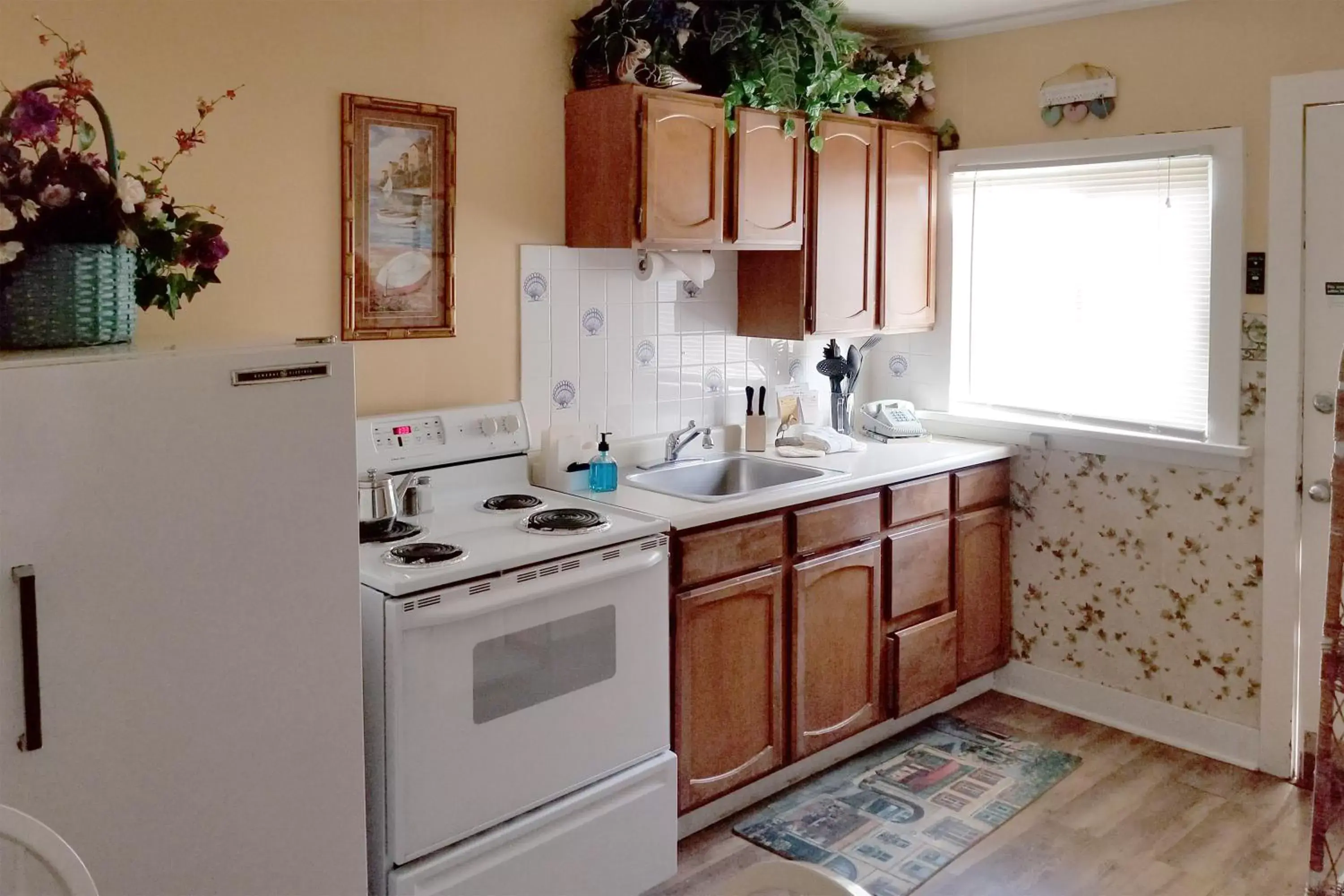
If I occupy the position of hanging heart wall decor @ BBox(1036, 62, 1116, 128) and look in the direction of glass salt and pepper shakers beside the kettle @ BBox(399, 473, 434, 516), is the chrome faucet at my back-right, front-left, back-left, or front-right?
front-right

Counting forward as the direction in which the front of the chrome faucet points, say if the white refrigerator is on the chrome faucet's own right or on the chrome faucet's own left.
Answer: on the chrome faucet's own right

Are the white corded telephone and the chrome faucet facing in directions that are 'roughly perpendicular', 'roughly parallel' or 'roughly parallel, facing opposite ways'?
roughly parallel

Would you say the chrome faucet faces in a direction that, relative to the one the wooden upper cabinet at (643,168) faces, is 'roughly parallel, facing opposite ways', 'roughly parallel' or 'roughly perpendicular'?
roughly parallel

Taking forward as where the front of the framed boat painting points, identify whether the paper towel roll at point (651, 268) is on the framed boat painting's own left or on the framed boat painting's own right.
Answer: on the framed boat painting's own left

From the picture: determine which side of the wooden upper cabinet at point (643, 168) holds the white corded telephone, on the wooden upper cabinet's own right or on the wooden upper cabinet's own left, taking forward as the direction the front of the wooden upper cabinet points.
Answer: on the wooden upper cabinet's own left

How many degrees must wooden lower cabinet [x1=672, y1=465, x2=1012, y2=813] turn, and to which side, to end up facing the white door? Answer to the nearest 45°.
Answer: approximately 45° to its left

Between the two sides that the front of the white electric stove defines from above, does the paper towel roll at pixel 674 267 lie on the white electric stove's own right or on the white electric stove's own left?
on the white electric stove's own left

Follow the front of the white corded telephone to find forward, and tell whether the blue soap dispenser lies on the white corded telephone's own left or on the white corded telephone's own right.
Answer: on the white corded telephone's own right

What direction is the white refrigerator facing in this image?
toward the camera

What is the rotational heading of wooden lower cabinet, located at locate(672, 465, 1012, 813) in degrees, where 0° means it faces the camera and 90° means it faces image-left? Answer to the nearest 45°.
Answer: approximately 315°

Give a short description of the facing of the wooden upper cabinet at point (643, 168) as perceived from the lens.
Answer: facing the viewer and to the right of the viewer

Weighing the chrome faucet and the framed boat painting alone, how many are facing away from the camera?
0

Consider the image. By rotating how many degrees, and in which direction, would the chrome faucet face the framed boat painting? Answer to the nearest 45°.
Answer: approximately 90° to its right
